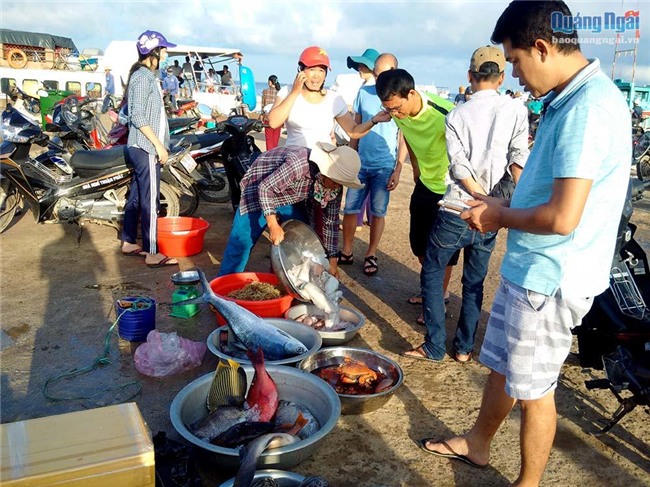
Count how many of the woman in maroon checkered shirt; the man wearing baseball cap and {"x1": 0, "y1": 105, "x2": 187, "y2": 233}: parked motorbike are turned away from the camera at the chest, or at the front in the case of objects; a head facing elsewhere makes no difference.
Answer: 1

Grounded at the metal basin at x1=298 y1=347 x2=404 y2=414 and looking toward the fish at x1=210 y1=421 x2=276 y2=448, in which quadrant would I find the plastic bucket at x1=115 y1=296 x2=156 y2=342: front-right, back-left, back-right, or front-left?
front-right

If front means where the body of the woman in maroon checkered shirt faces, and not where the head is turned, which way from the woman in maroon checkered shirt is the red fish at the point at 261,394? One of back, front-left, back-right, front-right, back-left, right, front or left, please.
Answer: front-right

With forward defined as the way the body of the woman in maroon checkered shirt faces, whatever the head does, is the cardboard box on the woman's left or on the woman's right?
on the woman's right

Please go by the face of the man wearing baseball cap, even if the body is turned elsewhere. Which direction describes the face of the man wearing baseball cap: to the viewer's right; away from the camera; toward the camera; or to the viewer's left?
away from the camera

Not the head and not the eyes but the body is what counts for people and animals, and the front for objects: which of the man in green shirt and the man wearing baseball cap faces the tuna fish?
the man in green shirt

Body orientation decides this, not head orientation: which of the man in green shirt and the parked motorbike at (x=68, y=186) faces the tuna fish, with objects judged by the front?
the man in green shirt

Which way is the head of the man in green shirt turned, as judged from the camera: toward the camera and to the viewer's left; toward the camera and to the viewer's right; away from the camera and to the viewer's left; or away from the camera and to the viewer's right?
toward the camera and to the viewer's left

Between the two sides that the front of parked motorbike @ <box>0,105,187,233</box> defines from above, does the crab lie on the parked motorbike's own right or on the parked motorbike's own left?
on the parked motorbike's own left

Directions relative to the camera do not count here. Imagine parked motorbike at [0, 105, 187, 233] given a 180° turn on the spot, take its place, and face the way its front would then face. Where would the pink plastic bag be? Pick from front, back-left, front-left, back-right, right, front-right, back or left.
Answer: right

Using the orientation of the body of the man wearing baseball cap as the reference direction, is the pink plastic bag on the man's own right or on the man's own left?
on the man's own left

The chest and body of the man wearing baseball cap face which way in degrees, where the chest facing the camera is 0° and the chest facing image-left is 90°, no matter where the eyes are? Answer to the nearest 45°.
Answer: approximately 180°

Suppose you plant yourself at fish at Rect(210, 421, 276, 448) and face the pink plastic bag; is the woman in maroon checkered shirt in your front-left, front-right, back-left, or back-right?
front-right

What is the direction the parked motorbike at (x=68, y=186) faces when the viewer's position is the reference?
facing to the left of the viewer
